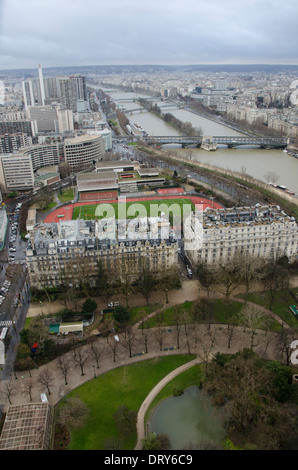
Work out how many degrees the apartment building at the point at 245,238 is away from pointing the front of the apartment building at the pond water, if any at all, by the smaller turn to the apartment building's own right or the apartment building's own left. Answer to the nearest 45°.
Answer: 0° — it already faces it

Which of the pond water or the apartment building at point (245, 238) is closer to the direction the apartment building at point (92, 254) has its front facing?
the pond water

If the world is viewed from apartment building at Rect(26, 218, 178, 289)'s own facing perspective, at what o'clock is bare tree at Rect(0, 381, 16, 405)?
The bare tree is roughly at 1 o'clock from the apartment building.

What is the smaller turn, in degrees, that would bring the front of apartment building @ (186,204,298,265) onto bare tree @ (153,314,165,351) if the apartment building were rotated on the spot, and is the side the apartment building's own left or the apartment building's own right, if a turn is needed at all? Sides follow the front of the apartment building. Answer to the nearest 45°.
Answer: approximately 45° to the apartment building's own right

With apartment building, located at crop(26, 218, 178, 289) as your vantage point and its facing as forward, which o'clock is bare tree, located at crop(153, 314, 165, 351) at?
The bare tree is roughly at 11 o'clock from the apartment building.

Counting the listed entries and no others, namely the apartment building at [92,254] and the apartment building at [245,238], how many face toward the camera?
2

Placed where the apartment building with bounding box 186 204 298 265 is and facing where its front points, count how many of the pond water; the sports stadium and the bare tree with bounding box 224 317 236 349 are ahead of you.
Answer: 2

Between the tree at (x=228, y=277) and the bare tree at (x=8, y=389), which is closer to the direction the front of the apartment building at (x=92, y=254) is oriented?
the bare tree
